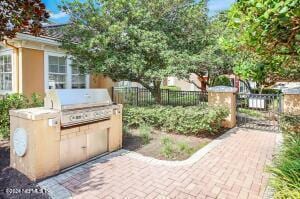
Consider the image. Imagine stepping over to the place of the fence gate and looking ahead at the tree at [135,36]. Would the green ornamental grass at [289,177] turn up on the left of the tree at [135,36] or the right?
left

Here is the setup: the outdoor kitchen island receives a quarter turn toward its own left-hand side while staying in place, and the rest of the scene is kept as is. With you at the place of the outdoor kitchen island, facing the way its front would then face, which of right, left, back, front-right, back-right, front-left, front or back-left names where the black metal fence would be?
front

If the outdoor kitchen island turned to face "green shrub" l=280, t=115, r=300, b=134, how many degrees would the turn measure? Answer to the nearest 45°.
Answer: approximately 45° to its left

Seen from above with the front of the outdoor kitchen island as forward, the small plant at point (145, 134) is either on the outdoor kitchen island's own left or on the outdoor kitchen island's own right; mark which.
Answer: on the outdoor kitchen island's own left

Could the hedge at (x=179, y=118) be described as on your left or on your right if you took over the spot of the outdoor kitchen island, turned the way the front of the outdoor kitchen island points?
on your left

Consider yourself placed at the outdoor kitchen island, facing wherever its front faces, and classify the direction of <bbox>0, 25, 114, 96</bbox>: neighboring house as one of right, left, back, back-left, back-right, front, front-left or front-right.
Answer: back-left

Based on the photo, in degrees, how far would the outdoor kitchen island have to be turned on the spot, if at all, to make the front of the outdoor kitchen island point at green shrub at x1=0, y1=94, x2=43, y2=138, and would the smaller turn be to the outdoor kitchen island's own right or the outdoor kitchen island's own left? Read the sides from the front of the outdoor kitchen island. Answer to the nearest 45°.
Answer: approximately 180°

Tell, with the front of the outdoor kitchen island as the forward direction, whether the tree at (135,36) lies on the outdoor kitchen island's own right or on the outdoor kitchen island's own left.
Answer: on the outdoor kitchen island's own left

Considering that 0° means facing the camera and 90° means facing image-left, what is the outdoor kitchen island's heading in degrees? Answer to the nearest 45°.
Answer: approximately 315°

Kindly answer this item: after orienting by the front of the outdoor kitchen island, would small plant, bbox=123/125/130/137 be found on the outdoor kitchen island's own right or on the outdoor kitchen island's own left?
on the outdoor kitchen island's own left
